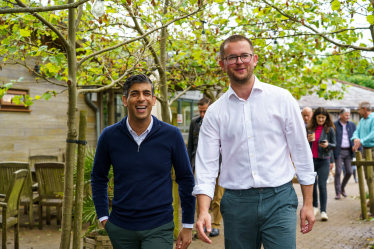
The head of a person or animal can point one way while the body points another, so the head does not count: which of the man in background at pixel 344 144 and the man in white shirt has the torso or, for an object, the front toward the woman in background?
the man in background

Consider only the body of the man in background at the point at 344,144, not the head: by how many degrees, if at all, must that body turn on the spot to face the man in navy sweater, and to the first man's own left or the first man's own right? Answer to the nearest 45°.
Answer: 0° — they already face them

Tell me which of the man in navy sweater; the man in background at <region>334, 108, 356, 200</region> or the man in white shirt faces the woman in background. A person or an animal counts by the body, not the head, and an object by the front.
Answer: the man in background

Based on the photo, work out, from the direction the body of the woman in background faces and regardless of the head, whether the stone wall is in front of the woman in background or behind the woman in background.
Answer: in front
